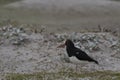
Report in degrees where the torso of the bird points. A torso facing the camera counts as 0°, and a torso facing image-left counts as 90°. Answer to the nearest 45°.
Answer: approximately 90°
